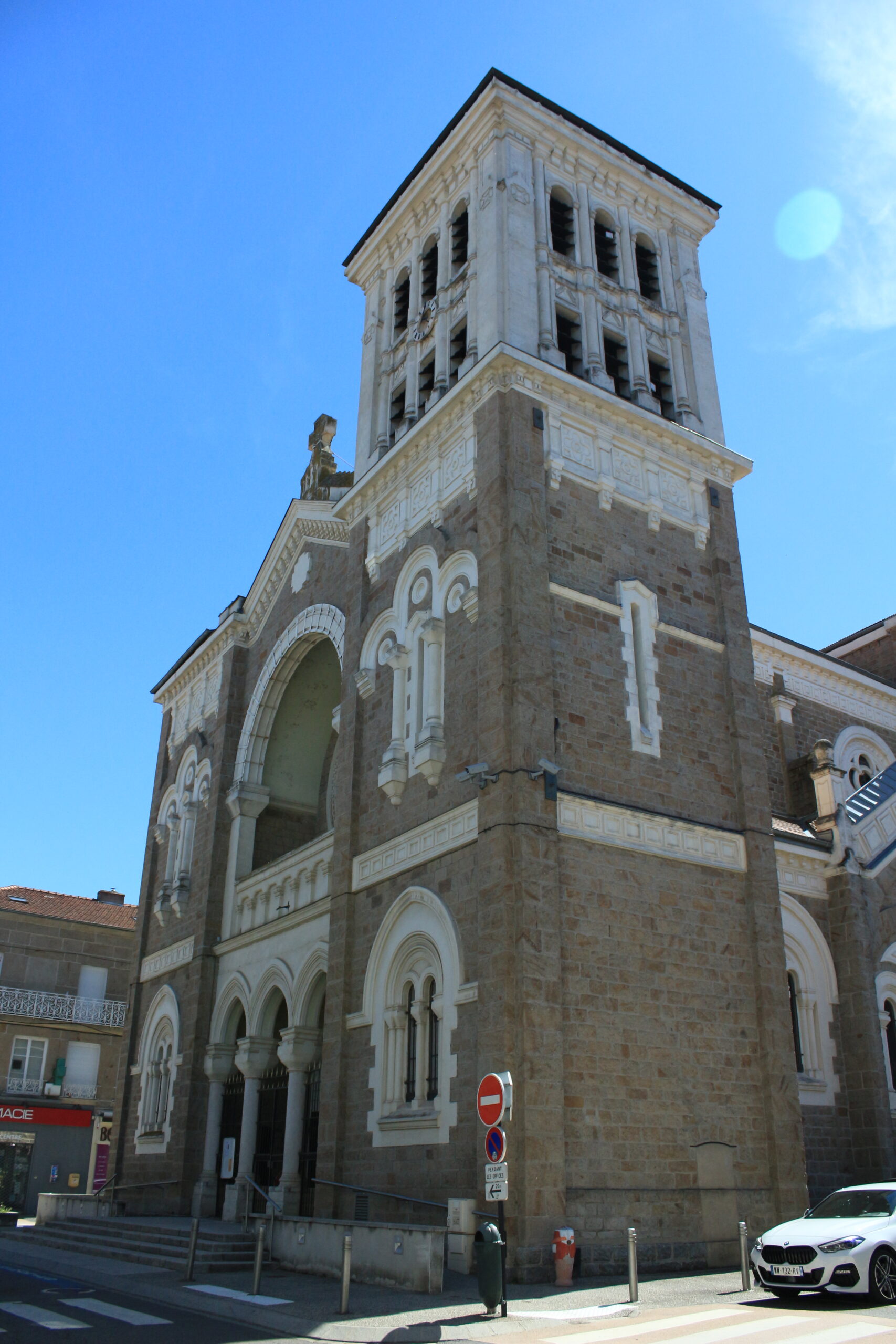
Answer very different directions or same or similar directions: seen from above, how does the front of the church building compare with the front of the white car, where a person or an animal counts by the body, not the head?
same or similar directions

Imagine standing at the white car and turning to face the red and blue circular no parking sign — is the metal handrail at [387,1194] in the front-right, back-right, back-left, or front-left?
front-right

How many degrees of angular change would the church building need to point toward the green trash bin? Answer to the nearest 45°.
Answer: approximately 45° to its left

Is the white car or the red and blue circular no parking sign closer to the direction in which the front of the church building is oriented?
the red and blue circular no parking sign

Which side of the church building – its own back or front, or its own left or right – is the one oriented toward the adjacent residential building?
right

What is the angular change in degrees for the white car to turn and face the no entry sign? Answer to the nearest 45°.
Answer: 0° — it already faces it

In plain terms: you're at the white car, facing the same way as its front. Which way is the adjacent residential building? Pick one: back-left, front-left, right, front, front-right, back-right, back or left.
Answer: right

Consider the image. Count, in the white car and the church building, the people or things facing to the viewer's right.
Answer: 0

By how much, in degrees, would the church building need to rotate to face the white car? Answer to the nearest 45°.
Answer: approximately 90° to its left

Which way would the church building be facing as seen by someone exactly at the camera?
facing the viewer and to the left of the viewer
